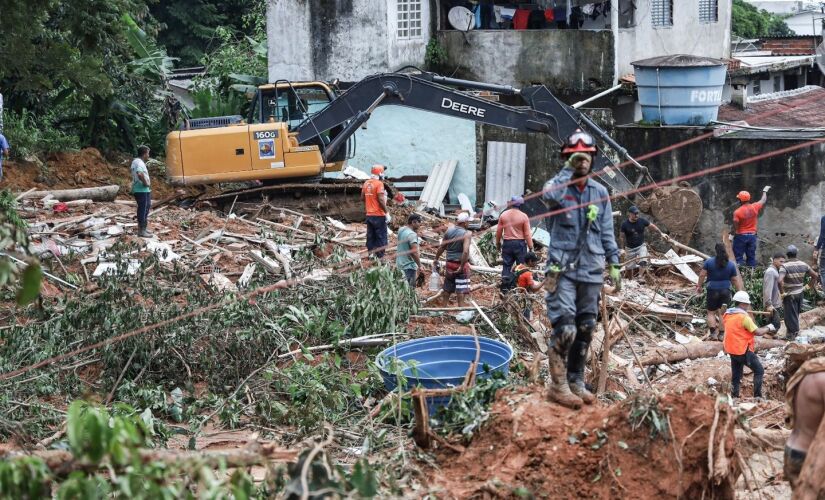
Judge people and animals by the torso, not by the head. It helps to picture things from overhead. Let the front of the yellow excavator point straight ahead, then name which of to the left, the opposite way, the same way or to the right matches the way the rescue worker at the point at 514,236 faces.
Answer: to the left

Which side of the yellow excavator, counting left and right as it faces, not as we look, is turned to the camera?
right

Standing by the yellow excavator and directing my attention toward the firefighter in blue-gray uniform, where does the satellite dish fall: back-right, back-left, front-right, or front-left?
back-left

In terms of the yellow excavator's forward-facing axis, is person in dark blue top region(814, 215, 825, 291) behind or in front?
in front

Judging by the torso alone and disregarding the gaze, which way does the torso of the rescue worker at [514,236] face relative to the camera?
away from the camera

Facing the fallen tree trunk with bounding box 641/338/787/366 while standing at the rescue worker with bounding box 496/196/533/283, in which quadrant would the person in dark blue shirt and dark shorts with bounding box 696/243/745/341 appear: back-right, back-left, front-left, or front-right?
front-left

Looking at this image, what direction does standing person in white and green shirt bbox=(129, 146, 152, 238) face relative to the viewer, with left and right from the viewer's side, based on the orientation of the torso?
facing to the right of the viewer

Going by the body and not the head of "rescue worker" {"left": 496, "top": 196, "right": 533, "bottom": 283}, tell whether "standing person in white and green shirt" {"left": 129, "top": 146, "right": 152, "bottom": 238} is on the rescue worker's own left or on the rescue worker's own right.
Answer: on the rescue worker's own left

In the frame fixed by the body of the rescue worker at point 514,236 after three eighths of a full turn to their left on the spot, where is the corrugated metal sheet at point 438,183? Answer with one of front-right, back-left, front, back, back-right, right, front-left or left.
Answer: back-right

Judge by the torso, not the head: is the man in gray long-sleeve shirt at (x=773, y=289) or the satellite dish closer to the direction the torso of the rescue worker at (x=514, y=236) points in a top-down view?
the satellite dish

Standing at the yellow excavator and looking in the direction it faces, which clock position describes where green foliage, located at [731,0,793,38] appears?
The green foliage is roughly at 10 o'clock from the yellow excavator.

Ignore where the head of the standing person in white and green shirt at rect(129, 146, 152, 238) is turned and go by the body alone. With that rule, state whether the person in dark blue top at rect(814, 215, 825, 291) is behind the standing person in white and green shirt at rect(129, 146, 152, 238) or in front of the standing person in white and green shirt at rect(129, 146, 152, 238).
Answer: in front

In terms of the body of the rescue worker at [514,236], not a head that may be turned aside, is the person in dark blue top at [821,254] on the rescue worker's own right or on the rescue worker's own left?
on the rescue worker's own right

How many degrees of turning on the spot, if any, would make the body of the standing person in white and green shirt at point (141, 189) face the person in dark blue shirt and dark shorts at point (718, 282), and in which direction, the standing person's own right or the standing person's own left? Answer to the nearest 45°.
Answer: approximately 45° to the standing person's own right

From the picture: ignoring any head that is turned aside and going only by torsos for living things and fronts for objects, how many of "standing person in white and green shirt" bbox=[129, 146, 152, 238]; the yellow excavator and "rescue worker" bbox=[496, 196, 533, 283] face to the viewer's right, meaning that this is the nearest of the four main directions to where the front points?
2

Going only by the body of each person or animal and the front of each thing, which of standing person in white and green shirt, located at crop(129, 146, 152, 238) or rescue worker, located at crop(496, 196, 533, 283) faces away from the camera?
rescue worker, located at crop(496, 196, 533, 283)

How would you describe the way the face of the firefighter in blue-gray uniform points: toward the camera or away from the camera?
toward the camera

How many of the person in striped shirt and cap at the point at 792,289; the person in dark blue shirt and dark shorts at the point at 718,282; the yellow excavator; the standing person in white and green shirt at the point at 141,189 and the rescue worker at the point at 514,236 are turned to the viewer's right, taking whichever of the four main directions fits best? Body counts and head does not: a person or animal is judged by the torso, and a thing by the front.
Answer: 2
